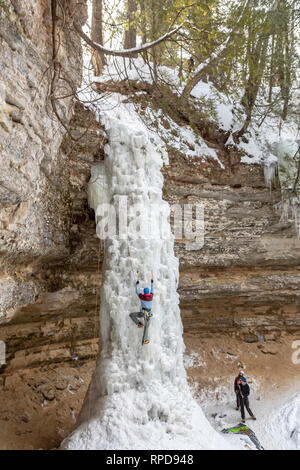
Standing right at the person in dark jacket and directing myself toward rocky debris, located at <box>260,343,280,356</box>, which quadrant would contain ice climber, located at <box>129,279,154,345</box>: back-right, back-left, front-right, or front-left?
back-left

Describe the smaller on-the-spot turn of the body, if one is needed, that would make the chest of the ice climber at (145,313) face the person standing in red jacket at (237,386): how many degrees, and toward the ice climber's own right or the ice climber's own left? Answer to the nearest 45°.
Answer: approximately 45° to the ice climber's own right

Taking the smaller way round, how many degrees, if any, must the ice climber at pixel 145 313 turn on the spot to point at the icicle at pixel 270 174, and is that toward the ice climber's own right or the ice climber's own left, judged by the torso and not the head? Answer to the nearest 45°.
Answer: approximately 45° to the ice climber's own right

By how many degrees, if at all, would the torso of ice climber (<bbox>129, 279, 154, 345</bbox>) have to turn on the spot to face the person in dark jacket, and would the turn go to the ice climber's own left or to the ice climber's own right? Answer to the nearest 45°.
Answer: approximately 45° to the ice climber's own right

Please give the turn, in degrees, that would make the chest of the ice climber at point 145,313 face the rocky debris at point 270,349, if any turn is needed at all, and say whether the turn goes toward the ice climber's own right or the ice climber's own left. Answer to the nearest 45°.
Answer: approximately 45° to the ice climber's own right

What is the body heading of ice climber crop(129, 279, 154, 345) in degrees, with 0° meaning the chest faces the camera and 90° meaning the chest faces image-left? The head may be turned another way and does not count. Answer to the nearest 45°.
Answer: approximately 180°
